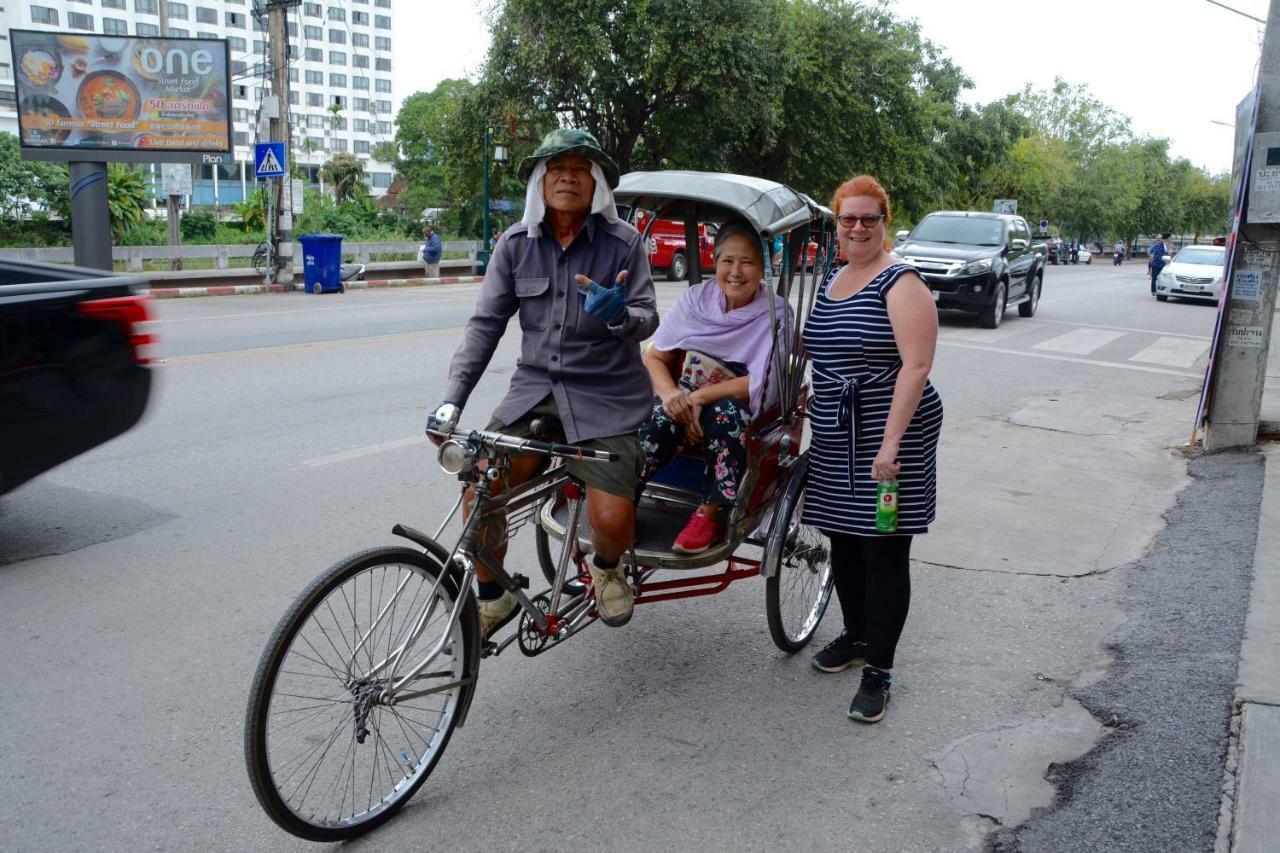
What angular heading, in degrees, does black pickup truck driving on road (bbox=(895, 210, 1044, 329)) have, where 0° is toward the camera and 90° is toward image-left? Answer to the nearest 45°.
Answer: approximately 45°

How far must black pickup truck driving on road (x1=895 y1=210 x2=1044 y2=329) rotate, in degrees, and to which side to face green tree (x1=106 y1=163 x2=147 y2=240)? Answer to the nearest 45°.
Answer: approximately 45° to its right

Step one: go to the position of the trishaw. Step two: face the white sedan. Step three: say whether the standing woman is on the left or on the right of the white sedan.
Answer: right

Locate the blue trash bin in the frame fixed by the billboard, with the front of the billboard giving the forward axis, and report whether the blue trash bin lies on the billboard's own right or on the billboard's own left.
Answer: on the billboard's own left

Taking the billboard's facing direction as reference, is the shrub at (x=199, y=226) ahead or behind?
behind

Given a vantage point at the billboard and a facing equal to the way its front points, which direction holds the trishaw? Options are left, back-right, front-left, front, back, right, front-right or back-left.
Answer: front

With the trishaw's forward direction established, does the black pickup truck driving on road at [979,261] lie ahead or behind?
behind

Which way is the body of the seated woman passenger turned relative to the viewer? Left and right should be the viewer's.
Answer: facing the viewer and to the left of the viewer

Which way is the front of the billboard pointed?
toward the camera

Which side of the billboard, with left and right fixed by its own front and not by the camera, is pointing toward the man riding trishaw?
front
